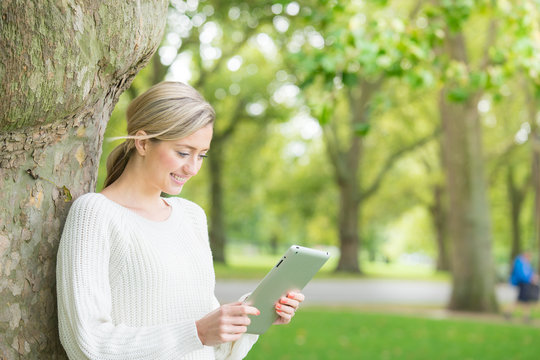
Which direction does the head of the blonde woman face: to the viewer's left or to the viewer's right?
to the viewer's right

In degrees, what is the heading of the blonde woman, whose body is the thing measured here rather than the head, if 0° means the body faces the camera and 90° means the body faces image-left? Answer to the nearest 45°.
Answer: approximately 315°

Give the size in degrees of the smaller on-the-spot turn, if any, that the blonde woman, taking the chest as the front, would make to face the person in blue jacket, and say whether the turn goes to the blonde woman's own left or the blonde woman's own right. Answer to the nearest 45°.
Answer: approximately 90° to the blonde woman's own left
